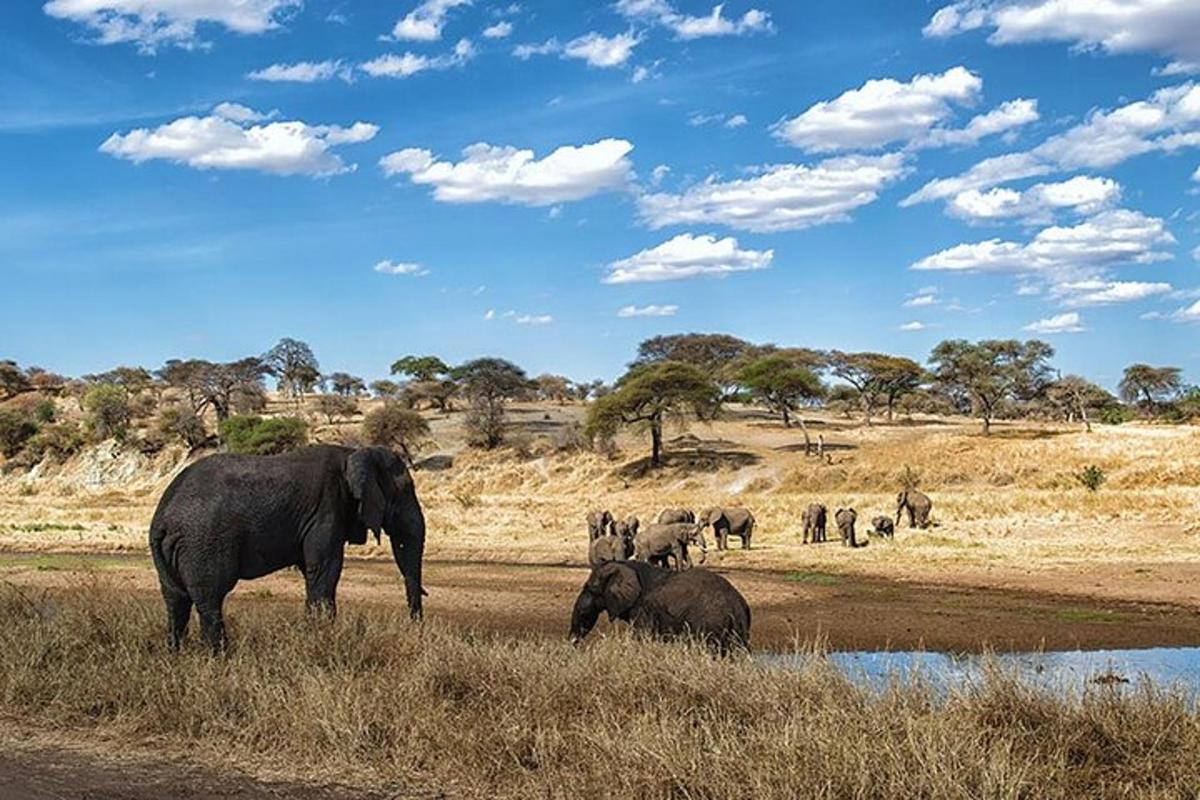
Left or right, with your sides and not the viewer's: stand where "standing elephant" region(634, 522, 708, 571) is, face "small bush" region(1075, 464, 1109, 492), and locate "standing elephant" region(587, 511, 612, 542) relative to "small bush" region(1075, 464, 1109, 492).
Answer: left

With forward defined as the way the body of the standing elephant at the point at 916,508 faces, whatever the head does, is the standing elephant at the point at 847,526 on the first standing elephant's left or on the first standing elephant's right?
on the first standing elephant's left

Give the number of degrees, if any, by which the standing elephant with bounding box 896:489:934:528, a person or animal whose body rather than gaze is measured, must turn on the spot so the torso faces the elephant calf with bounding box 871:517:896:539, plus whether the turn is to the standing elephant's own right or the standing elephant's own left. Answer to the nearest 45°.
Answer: approximately 90° to the standing elephant's own left

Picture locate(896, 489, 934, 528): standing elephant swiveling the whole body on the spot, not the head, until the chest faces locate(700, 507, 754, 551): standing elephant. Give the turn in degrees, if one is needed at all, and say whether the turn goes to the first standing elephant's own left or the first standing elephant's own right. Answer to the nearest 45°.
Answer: approximately 45° to the first standing elephant's own left

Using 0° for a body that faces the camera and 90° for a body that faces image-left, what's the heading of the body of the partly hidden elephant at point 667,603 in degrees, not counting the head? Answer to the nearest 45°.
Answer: approximately 90°

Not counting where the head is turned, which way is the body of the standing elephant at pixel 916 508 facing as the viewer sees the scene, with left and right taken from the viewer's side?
facing to the left of the viewer

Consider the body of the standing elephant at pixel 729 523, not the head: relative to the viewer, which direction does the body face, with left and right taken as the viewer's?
facing to the left of the viewer

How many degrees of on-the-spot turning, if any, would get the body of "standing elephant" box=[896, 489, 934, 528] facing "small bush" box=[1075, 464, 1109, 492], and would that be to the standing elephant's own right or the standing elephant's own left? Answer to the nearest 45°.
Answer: approximately 135° to the standing elephant's own right
